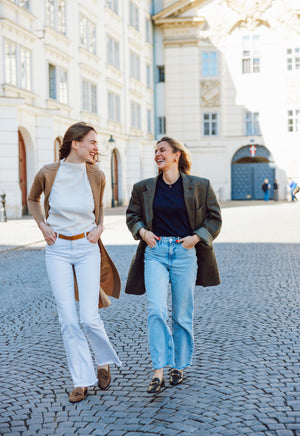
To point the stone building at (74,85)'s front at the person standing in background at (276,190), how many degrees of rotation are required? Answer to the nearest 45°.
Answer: approximately 90° to its left

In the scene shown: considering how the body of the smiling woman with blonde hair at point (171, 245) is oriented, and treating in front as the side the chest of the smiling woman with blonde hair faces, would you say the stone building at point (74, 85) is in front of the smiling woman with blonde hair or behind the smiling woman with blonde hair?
behind

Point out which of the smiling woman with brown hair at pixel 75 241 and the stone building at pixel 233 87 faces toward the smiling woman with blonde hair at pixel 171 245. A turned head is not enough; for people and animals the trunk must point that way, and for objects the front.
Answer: the stone building

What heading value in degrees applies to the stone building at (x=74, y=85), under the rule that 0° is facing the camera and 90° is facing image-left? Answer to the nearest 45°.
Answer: approximately 315°

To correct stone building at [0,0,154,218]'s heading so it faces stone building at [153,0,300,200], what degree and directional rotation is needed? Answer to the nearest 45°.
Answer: approximately 90° to its left

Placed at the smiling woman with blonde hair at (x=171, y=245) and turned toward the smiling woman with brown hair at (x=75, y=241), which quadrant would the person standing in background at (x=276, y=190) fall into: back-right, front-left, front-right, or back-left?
back-right

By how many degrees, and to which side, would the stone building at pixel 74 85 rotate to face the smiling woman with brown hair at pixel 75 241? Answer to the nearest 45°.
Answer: approximately 45° to its right

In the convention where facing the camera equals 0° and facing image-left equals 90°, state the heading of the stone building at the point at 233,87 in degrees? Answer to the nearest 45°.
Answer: approximately 0°

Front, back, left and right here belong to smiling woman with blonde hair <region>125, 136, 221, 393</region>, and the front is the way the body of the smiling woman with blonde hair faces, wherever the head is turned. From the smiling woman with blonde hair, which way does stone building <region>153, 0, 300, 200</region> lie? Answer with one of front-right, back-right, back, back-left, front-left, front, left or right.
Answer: back

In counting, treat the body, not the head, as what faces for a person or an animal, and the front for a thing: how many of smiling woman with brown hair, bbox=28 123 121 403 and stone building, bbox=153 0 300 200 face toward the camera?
2
